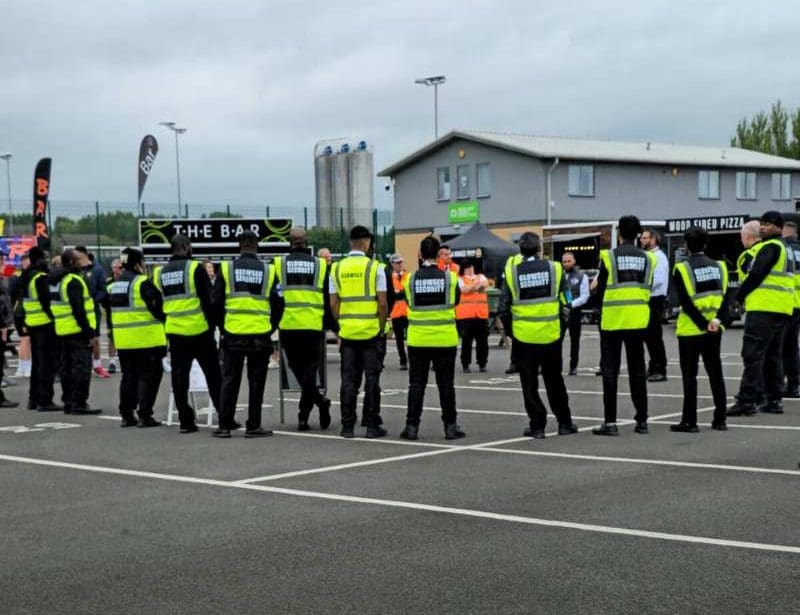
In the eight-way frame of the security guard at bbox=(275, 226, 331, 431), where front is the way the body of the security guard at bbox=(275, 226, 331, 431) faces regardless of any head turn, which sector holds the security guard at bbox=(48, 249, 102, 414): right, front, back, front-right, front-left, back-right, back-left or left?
front-left

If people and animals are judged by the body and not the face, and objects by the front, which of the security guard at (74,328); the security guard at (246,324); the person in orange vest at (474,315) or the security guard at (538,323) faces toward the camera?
the person in orange vest

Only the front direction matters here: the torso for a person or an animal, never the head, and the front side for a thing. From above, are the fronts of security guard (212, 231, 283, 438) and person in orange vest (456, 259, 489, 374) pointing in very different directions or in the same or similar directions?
very different directions

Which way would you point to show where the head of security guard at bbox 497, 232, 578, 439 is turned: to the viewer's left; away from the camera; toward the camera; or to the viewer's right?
away from the camera

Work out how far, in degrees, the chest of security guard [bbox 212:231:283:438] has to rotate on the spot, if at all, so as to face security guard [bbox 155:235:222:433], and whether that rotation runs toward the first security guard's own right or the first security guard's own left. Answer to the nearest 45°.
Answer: approximately 45° to the first security guard's own left

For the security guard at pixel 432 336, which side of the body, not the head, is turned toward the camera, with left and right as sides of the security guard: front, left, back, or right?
back

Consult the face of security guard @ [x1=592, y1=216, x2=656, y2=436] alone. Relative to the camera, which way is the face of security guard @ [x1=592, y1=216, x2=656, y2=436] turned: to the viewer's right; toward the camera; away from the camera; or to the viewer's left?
away from the camera

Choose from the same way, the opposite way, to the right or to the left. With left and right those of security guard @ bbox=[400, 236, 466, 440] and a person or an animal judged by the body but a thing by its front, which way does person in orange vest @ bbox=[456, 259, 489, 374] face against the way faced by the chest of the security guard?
the opposite way

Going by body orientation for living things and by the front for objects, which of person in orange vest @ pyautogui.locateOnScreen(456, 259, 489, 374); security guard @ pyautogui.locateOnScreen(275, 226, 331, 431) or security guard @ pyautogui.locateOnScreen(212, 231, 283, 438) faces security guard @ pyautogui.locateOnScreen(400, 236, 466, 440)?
the person in orange vest

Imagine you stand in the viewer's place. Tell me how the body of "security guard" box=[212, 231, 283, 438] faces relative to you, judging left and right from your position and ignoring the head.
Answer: facing away from the viewer

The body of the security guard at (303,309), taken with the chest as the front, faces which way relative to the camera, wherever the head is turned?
away from the camera

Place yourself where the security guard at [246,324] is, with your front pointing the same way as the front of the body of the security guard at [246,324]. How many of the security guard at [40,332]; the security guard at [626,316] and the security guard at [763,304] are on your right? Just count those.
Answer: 2

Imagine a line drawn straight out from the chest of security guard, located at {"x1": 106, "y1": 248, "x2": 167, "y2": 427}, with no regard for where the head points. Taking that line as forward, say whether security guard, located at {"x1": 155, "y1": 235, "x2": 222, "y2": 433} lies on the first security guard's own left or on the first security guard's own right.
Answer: on the first security guard's own right

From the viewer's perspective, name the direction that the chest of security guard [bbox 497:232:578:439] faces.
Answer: away from the camera
